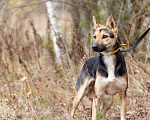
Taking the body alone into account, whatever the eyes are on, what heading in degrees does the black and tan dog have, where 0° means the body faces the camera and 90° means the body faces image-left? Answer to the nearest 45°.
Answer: approximately 315°
